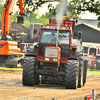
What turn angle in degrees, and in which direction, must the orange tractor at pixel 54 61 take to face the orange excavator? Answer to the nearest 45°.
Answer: approximately 135° to its right

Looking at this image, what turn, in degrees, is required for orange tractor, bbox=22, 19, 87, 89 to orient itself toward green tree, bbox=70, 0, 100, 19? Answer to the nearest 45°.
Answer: approximately 180°

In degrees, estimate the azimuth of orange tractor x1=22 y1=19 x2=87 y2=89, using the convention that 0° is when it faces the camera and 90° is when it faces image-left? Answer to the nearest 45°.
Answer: approximately 0°

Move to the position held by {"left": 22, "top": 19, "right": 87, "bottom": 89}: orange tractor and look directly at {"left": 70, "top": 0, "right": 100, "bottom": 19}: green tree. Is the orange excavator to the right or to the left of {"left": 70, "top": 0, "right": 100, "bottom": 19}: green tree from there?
left
